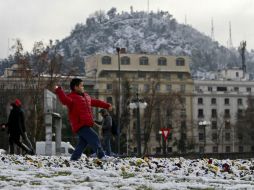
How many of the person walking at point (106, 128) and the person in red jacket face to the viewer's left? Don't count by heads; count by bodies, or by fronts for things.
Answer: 1

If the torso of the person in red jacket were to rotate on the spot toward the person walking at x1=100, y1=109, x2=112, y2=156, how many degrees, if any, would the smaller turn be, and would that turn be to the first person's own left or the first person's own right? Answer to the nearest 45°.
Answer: approximately 135° to the first person's own left

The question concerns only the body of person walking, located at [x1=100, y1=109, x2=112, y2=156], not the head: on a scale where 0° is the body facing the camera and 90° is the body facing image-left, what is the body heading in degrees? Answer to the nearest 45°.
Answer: approximately 90°
